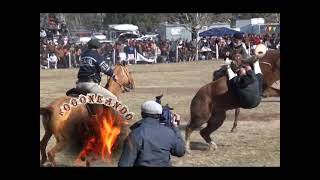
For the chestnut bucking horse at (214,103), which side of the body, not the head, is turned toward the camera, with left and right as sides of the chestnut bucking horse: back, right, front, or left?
right

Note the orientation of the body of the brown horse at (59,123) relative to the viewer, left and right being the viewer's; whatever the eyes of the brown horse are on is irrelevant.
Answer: facing away from the viewer and to the right of the viewer

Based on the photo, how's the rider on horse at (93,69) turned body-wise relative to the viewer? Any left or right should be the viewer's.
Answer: facing away from the viewer and to the right of the viewer

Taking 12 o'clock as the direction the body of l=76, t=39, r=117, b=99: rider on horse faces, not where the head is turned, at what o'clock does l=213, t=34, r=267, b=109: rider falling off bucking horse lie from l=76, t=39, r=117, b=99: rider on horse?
l=213, t=34, r=267, b=109: rider falling off bucking horse is roughly at 1 o'clock from l=76, t=39, r=117, b=99: rider on horse.

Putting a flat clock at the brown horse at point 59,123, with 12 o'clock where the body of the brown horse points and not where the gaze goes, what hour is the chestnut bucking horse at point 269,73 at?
The chestnut bucking horse is roughly at 1 o'clock from the brown horse.

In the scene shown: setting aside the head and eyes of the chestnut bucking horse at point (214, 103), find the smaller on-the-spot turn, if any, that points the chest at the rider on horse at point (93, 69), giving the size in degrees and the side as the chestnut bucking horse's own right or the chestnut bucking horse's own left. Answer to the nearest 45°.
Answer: approximately 135° to the chestnut bucking horse's own right

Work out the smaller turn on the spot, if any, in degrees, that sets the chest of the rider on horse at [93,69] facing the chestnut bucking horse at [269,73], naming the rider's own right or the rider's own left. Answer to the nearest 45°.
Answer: approximately 45° to the rider's own right
